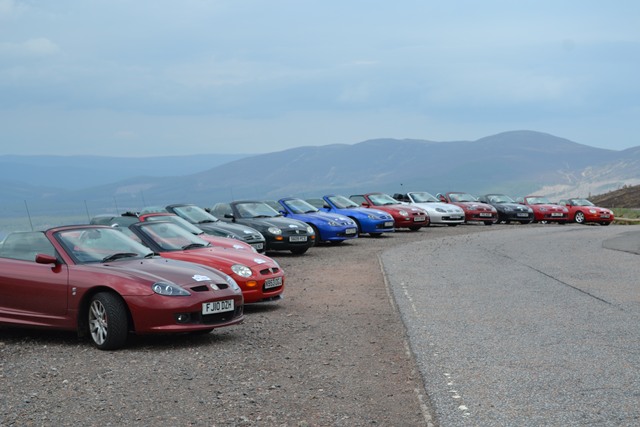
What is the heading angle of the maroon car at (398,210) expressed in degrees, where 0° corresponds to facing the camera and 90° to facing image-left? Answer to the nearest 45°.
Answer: approximately 315°

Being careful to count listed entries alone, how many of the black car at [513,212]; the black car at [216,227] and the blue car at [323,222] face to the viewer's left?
0

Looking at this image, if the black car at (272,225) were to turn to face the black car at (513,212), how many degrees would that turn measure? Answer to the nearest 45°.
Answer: approximately 90° to its left

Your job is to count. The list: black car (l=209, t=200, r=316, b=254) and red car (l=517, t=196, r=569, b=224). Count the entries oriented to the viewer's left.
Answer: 0

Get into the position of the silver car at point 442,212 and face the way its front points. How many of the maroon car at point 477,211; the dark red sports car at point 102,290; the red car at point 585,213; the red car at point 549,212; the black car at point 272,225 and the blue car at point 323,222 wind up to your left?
3

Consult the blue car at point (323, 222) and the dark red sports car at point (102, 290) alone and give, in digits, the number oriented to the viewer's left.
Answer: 0

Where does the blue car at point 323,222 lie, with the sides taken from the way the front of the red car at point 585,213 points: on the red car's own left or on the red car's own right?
on the red car's own right

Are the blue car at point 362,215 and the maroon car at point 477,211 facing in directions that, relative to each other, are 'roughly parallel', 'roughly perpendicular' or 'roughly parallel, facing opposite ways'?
roughly parallel

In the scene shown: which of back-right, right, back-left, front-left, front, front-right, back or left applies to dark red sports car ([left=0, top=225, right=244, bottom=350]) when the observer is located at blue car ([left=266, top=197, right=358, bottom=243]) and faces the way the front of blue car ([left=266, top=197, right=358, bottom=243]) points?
front-right

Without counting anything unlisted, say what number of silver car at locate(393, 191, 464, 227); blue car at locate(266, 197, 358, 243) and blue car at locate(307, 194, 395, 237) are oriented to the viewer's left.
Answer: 0

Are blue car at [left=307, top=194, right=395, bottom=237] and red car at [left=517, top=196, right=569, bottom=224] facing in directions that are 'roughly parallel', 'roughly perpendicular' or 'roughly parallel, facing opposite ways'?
roughly parallel

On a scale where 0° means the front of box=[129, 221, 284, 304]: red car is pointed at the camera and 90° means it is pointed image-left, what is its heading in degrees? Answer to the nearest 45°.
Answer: approximately 315°

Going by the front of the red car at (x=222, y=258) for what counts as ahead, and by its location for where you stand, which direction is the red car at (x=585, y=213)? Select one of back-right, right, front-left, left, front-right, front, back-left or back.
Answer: left

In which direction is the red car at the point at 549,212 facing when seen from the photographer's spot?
facing the viewer and to the right of the viewer

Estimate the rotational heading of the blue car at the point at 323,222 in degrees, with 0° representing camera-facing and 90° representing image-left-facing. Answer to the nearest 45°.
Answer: approximately 315°

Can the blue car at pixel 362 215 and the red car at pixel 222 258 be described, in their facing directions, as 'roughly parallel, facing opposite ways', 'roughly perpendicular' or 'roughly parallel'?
roughly parallel

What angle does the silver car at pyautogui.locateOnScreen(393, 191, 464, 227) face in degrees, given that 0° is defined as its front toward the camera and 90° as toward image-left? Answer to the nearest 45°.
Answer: approximately 315°
